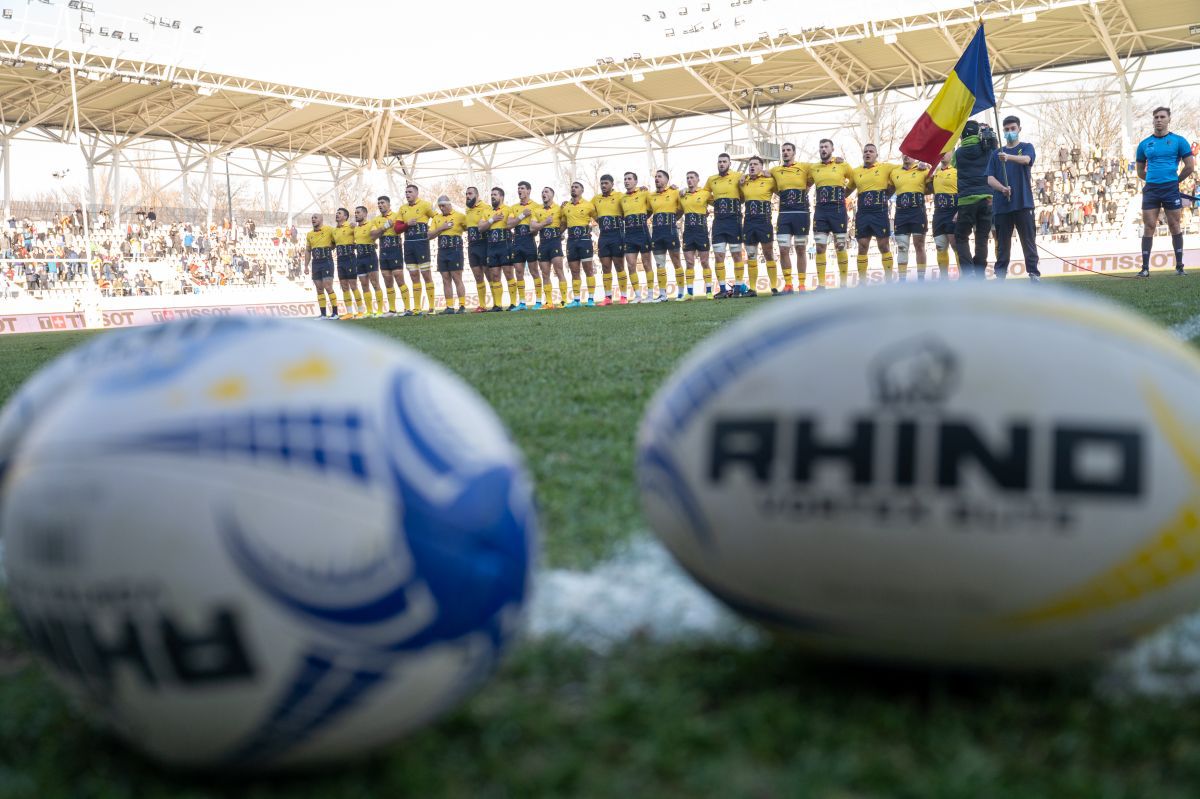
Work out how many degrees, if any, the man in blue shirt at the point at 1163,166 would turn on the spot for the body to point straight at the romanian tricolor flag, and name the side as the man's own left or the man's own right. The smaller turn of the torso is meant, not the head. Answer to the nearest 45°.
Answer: approximately 45° to the man's own right

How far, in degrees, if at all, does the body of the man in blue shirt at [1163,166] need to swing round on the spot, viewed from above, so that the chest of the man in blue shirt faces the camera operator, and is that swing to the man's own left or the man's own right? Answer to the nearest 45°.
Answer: approximately 45° to the man's own right

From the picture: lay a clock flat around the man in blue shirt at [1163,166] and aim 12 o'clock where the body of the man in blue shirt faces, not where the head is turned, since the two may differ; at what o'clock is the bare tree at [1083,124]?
The bare tree is roughly at 6 o'clock from the man in blue shirt.

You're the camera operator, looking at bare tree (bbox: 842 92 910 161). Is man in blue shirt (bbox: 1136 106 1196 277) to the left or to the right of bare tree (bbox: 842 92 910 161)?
right

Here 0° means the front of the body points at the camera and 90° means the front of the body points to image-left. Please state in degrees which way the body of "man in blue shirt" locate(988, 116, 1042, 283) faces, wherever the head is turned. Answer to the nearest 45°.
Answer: approximately 0°

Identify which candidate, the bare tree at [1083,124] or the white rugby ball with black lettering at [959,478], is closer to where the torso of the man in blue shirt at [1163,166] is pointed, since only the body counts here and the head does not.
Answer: the white rugby ball with black lettering

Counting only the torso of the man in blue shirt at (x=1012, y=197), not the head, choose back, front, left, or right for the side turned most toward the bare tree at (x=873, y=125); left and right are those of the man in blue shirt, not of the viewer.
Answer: back

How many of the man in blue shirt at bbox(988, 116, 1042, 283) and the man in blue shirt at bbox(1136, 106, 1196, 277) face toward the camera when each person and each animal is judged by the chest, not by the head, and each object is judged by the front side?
2

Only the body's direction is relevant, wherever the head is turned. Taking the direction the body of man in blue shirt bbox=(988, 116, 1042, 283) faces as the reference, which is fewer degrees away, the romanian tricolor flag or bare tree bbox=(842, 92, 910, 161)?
the romanian tricolor flag

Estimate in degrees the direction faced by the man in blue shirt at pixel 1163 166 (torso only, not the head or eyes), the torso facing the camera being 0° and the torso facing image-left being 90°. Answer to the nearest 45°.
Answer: approximately 0°
